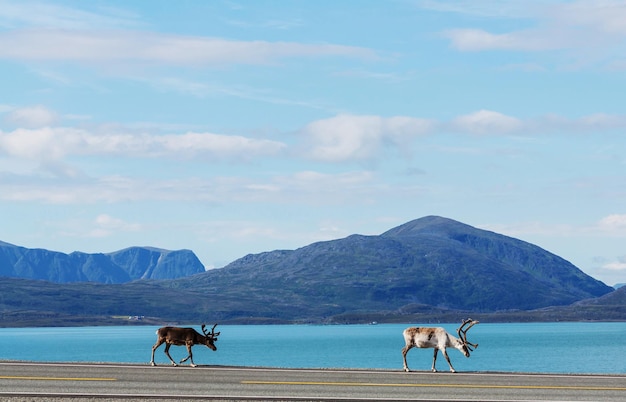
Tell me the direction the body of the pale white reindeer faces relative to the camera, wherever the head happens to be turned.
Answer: to the viewer's right
